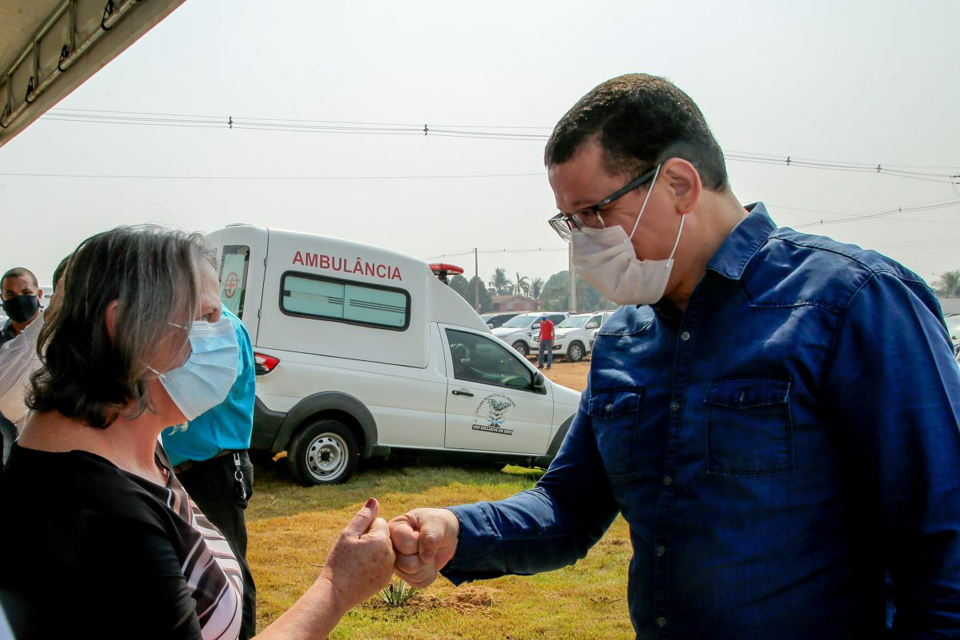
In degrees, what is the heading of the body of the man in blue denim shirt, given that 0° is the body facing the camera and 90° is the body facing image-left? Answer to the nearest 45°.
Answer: approximately 45°

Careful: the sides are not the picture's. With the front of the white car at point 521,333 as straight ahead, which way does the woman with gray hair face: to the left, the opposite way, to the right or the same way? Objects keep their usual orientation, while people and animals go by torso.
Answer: the opposite way

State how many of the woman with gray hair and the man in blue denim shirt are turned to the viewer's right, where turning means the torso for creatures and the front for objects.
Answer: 1

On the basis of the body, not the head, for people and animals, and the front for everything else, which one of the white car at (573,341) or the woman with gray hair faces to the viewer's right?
the woman with gray hair

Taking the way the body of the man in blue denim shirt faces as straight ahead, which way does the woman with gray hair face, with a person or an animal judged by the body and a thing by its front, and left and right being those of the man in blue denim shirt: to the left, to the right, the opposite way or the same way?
the opposite way

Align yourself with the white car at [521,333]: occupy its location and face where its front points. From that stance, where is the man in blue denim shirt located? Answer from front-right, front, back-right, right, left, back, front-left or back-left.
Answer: front-left

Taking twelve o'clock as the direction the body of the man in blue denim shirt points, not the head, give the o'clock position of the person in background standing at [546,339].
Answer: The person in background standing is roughly at 4 o'clock from the man in blue denim shirt.

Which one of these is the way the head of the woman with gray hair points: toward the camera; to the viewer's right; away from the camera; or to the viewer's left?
to the viewer's right

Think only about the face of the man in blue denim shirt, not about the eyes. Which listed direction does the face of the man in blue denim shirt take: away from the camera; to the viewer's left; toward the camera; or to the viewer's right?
to the viewer's left

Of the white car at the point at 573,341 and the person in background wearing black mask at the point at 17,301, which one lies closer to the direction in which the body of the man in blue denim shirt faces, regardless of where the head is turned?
the person in background wearing black mask

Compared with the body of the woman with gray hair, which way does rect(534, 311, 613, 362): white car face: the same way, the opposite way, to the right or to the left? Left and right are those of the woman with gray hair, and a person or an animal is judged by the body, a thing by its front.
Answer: the opposite way

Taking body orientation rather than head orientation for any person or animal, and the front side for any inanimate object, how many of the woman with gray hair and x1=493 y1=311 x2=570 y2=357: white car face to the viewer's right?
1

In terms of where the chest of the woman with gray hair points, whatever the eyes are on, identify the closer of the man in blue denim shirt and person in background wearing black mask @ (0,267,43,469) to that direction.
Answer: the man in blue denim shirt

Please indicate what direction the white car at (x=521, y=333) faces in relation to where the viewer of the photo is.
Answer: facing the viewer and to the left of the viewer

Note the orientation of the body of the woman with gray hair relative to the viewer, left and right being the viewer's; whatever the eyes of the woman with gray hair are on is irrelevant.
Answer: facing to the right of the viewer

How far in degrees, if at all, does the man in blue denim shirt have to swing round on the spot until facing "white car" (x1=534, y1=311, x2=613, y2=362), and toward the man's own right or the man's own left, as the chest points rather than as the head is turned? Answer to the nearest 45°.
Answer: approximately 135° to the man's own right
